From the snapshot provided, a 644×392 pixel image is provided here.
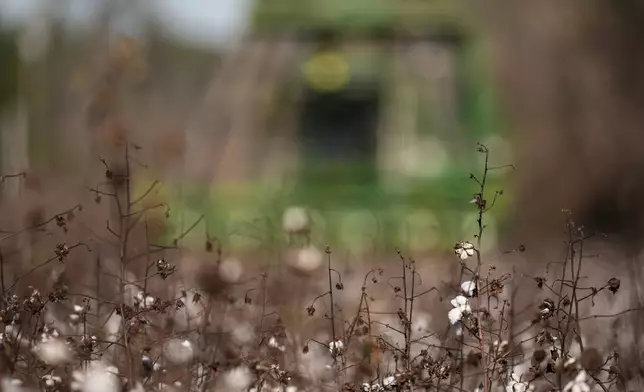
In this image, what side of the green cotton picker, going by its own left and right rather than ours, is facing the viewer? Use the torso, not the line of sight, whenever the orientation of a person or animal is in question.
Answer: front
